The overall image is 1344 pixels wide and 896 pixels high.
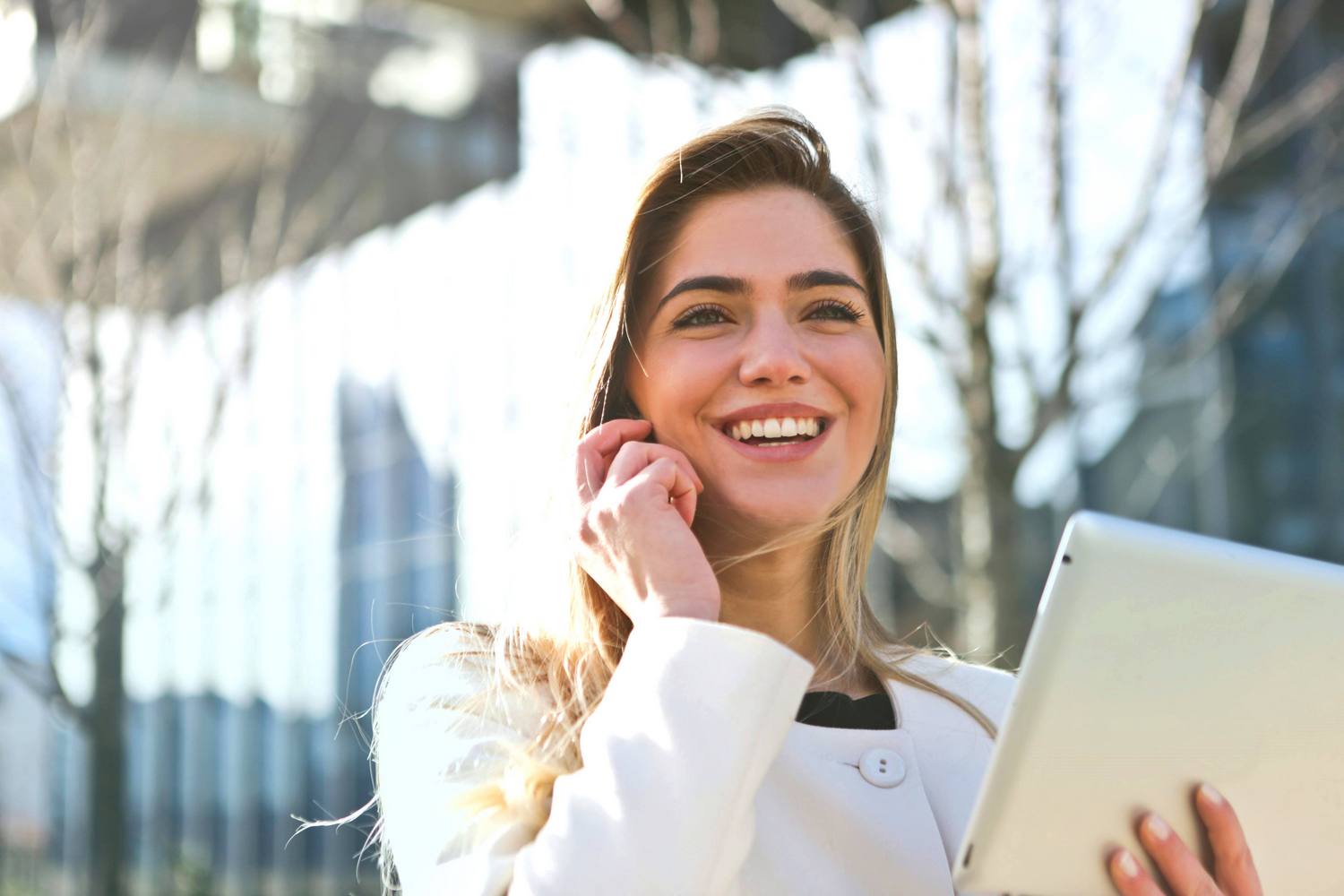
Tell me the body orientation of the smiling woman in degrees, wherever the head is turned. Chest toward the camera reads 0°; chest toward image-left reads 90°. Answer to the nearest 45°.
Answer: approximately 315°

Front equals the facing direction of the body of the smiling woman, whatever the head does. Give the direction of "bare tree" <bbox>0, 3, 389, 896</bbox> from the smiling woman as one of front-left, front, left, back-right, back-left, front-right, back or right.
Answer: back

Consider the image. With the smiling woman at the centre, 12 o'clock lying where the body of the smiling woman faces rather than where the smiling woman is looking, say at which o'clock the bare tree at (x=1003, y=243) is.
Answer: The bare tree is roughly at 8 o'clock from the smiling woman.

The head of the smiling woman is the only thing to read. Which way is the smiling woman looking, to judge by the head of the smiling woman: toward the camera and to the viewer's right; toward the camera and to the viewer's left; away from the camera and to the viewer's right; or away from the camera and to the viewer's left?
toward the camera and to the viewer's right

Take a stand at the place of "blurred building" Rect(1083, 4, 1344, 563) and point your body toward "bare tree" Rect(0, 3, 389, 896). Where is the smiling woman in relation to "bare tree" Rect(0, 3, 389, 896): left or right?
left

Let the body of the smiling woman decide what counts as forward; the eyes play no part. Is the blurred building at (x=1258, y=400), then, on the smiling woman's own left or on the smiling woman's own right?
on the smiling woman's own left
